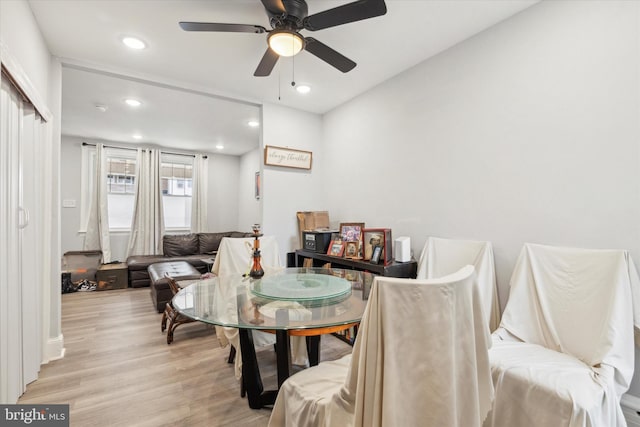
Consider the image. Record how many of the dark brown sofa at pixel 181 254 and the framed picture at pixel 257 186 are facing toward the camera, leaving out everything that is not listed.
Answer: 1

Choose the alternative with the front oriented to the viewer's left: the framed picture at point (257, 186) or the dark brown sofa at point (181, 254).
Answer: the framed picture

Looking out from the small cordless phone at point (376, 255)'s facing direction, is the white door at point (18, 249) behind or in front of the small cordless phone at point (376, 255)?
in front

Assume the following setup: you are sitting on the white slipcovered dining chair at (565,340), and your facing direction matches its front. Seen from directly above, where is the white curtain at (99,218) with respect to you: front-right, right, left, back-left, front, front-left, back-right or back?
front-right

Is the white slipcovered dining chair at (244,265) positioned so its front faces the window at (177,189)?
no

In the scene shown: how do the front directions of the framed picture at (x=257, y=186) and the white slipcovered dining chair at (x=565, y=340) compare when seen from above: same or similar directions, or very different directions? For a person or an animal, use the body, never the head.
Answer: same or similar directions

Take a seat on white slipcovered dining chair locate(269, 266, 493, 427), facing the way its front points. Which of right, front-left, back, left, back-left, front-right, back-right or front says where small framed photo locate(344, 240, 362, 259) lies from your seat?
front-right

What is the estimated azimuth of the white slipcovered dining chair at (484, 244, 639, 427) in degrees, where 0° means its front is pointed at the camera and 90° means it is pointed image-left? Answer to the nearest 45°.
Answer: approximately 45°

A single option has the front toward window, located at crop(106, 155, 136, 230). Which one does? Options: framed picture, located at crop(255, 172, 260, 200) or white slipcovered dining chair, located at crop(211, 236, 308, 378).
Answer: the framed picture

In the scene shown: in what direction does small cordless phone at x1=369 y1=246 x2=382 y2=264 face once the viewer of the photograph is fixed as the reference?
facing the viewer and to the left of the viewer

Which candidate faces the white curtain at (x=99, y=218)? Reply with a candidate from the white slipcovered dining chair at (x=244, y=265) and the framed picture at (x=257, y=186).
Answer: the framed picture

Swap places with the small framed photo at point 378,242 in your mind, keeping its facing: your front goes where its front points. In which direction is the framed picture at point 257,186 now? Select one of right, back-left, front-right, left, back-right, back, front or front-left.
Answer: right

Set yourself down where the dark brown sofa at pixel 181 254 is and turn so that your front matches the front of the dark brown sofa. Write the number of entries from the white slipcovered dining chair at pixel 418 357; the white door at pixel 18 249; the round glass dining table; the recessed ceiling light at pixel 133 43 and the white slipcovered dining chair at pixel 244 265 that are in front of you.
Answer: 5

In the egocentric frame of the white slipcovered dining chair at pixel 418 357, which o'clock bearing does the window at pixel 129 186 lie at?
The window is roughly at 12 o'clock from the white slipcovered dining chair.

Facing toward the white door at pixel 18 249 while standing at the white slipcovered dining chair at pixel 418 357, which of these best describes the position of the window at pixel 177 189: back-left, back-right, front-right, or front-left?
front-right

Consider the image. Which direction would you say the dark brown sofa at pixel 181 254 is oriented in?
toward the camera

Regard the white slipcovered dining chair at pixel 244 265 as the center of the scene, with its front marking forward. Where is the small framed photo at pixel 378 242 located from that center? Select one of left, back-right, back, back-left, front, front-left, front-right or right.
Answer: front-left

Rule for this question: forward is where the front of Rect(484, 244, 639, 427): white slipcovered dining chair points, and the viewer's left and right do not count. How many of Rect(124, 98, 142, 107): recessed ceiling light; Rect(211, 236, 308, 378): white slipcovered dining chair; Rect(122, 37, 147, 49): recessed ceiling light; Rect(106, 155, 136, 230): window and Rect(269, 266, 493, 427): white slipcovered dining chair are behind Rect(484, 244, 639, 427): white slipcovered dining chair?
0

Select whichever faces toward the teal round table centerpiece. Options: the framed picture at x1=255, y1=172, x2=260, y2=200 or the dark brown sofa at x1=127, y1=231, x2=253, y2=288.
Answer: the dark brown sofa
